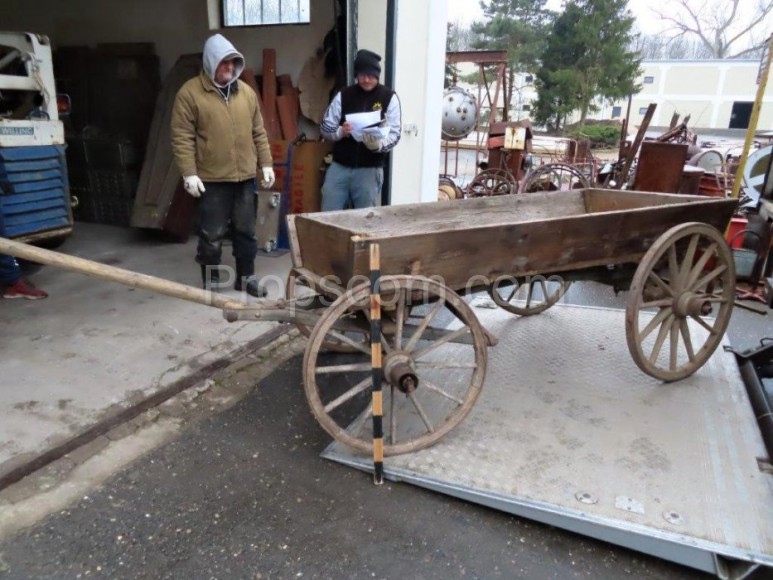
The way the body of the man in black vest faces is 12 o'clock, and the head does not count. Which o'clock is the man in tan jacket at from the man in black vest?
The man in tan jacket is roughly at 2 o'clock from the man in black vest.

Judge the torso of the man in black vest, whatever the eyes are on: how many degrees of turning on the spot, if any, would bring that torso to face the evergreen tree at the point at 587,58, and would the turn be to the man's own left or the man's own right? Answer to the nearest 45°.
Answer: approximately 135° to the man's own left

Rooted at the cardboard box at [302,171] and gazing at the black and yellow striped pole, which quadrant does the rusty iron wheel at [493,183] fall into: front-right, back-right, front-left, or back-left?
back-left

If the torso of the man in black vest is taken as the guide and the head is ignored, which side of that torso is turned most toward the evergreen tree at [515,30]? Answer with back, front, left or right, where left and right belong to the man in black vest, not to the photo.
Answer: back

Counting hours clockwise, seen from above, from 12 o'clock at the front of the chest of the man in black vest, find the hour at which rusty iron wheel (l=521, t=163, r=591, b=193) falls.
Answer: The rusty iron wheel is roughly at 7 o'clock from the man in black vest.

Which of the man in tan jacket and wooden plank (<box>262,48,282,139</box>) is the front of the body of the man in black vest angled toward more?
the man in tan jacket

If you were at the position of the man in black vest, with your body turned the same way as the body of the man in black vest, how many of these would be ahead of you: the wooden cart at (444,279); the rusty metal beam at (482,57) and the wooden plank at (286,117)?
1

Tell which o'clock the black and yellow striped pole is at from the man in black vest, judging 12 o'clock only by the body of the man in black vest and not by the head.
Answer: The black and yellow striped pole is roughly at 12 o'clock from the man in black vest.

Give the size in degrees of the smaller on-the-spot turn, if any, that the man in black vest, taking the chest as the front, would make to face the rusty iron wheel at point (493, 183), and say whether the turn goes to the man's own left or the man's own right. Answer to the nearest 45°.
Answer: approximately 135° to the man's own left

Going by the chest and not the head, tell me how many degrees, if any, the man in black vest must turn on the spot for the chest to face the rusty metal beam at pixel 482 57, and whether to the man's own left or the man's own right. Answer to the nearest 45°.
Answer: approximately 180°

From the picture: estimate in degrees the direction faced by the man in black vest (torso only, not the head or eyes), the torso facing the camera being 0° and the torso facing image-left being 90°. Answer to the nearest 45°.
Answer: approximately 0°

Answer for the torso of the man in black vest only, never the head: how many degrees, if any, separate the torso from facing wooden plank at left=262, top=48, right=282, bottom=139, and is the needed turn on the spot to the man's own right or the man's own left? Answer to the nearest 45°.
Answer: approximately 135° to the man's own right
